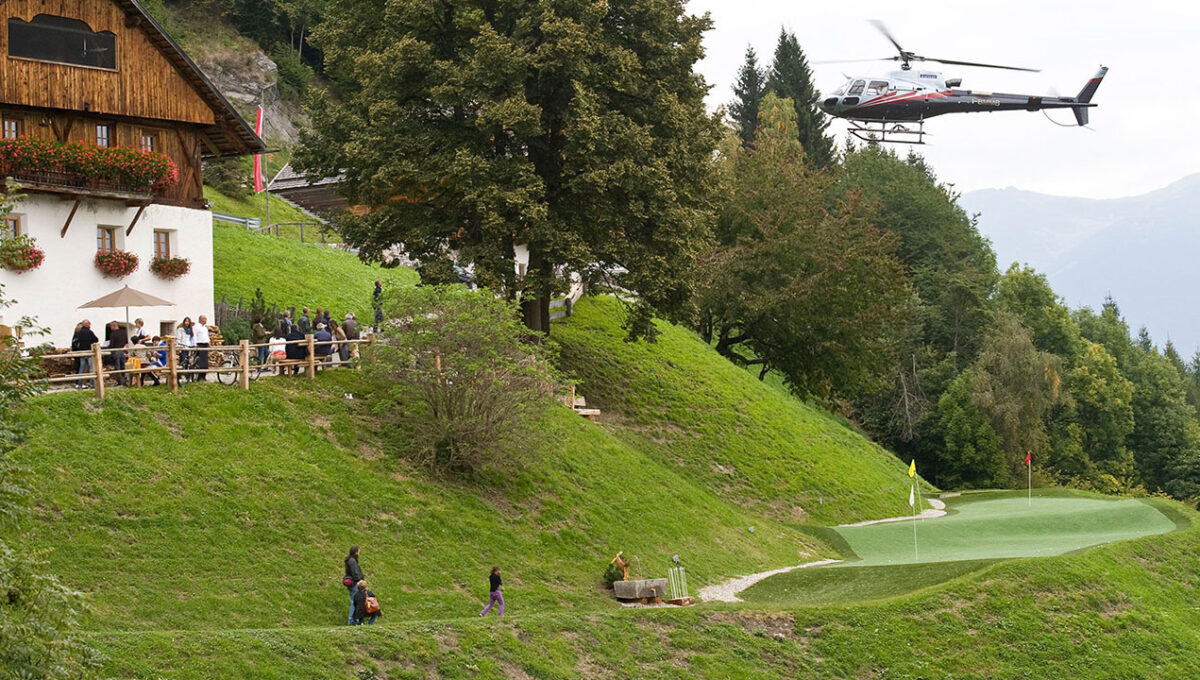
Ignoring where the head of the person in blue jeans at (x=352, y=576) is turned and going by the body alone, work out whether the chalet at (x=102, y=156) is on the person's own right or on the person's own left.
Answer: on the person's own left

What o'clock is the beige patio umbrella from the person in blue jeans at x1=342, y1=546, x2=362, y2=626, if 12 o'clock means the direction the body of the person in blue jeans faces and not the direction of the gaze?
The beige patio umbrella is roughly at 8 o'clock from the person in blue jeans.

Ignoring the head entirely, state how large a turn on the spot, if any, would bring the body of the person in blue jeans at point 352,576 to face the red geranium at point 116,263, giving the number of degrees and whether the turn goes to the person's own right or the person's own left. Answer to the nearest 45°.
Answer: approximately 135° to the person's own left

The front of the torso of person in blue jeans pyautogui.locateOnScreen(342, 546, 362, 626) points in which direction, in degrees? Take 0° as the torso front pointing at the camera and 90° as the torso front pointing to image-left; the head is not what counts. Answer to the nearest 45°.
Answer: approximately 270°

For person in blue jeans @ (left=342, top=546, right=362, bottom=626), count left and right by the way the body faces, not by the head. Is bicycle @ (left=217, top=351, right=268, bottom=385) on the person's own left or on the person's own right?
on the person's own left

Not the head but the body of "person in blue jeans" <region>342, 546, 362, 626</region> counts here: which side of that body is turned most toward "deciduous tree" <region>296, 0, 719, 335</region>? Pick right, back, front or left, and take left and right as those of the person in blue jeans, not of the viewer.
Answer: left

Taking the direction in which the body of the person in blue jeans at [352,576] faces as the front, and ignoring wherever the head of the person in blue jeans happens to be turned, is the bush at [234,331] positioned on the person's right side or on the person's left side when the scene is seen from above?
on the person's left side

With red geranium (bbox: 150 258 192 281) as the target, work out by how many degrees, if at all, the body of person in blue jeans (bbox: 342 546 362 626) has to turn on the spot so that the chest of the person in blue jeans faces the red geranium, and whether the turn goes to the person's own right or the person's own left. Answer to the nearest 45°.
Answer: approximately 90° to the person's own left

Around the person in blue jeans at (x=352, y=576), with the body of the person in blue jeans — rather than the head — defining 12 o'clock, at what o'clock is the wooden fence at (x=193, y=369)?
The wooden fence is roughly at 8 o'clock from the person in blue jeans.
